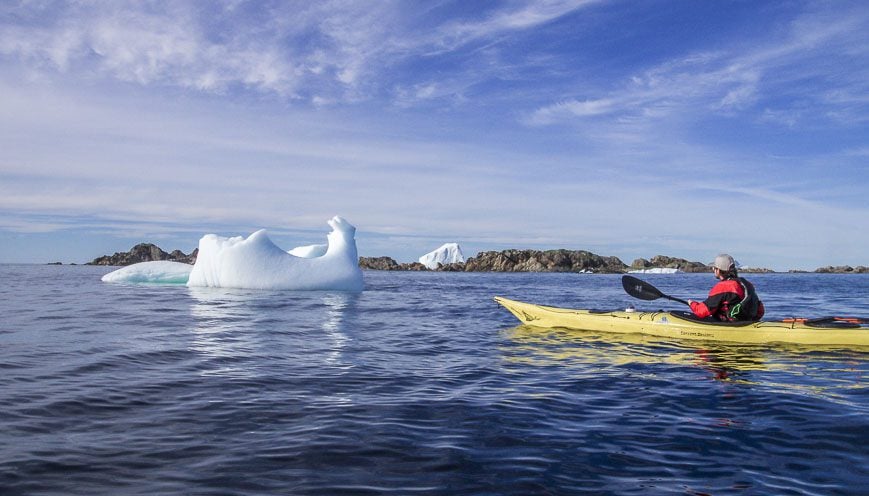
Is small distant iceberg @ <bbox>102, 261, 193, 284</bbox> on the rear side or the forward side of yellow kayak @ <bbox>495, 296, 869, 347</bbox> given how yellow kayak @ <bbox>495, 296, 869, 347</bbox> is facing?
on the forward side

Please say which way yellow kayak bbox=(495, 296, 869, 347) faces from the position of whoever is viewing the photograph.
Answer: facing to the left of the viewer
